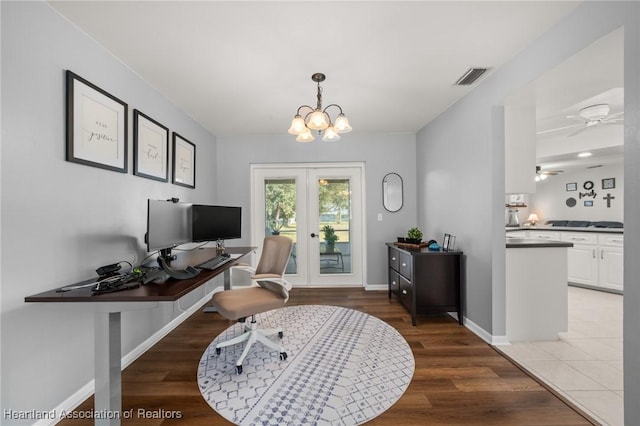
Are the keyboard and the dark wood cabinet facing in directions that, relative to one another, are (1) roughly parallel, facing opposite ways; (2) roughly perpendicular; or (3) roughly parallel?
roughly parallel, facing opposite ways

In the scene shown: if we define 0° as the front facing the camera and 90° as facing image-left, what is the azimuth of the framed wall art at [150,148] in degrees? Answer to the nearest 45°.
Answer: approximately 315°

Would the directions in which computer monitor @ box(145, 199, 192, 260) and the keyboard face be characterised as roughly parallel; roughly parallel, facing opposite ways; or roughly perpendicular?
roughly parallel

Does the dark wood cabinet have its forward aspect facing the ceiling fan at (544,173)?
no

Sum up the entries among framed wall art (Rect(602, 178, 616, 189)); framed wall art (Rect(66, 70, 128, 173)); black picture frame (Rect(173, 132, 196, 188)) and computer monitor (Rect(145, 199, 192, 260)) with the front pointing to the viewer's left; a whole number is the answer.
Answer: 0

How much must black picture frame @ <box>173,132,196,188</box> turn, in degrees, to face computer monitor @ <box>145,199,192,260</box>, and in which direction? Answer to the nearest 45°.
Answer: approximately 45° to its right

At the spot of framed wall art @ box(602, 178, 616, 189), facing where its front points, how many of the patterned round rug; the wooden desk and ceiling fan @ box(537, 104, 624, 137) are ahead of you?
3

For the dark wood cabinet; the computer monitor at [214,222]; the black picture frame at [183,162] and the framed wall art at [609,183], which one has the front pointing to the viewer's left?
the dark wood cabinet

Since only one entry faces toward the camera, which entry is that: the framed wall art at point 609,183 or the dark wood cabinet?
the framed wall art

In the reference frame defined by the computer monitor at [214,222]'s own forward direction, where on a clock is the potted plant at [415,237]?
The potted plant is roughly at 11 o'clock from the computer monitor.

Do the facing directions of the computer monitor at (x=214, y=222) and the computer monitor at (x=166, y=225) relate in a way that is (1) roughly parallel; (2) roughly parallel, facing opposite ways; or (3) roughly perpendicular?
roughly parallel

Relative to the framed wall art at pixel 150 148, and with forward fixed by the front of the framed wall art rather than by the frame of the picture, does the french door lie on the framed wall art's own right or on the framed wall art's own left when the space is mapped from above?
on the framed wall art's own left

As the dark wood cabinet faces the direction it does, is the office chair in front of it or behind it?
in front

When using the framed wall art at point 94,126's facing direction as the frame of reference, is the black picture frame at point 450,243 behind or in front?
in front

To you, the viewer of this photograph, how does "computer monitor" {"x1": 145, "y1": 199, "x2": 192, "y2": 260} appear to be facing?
facing the viewer and to the right of the viewer

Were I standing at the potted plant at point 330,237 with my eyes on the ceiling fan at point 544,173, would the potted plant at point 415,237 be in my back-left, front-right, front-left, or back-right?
front-right

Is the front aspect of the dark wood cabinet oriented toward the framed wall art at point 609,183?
no

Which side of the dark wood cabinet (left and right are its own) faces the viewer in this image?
left
